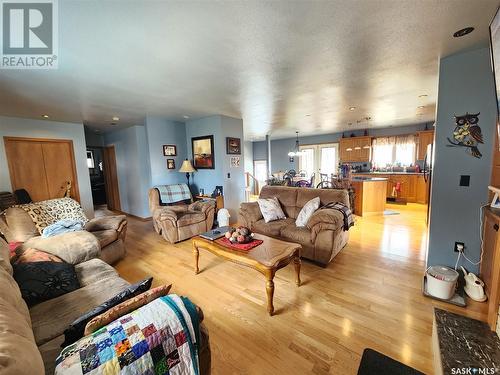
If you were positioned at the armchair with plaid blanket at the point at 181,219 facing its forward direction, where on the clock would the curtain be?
The curtain is roughly at 10 o'clock from the armchair with plaid blanket.

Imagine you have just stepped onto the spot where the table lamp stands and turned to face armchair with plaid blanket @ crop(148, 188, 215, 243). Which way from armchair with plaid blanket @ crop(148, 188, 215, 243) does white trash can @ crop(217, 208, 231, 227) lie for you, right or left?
left

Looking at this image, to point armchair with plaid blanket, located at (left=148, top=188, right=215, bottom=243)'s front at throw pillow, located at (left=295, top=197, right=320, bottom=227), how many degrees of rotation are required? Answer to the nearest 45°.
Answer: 0° — it already faces it

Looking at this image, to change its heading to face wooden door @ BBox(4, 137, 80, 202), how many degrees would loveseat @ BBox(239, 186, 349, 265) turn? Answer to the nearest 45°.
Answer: approximately 45° to its right

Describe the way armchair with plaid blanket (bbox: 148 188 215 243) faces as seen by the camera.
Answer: facing the viewer and to the right of the viewer

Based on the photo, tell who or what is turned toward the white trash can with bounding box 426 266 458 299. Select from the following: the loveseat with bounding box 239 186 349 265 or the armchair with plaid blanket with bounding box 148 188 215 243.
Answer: the armchair with plaid blanket with bounding box 148 188 215 243

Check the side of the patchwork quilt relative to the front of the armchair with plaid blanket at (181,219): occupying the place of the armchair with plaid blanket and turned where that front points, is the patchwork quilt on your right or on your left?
on your right

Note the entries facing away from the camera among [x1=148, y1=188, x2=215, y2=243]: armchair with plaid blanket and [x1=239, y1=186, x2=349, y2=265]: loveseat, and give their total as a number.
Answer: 0

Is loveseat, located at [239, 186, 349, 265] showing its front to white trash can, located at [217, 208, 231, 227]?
no

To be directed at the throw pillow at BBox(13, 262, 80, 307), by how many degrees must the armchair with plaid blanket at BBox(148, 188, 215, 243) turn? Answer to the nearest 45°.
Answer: approximately 90° to its right

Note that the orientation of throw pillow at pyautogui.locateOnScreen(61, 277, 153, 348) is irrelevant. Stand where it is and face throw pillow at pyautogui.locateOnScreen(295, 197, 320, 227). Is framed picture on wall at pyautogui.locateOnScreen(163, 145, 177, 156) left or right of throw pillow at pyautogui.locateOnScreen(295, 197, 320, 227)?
left

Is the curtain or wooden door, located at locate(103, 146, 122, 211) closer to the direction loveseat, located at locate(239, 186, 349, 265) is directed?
the wooden door

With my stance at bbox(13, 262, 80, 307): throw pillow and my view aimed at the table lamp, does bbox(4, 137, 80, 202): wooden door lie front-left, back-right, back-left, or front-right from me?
front-left

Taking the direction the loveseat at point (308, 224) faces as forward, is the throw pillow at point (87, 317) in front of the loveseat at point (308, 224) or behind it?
in front

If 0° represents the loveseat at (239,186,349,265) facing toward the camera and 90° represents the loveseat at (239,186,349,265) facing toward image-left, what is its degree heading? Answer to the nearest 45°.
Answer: approximately 45°

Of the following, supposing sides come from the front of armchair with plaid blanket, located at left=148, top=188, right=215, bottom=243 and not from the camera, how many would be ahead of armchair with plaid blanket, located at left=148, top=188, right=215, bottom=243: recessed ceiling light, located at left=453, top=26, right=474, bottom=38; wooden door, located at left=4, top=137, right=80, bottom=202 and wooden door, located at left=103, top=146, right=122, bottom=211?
1
